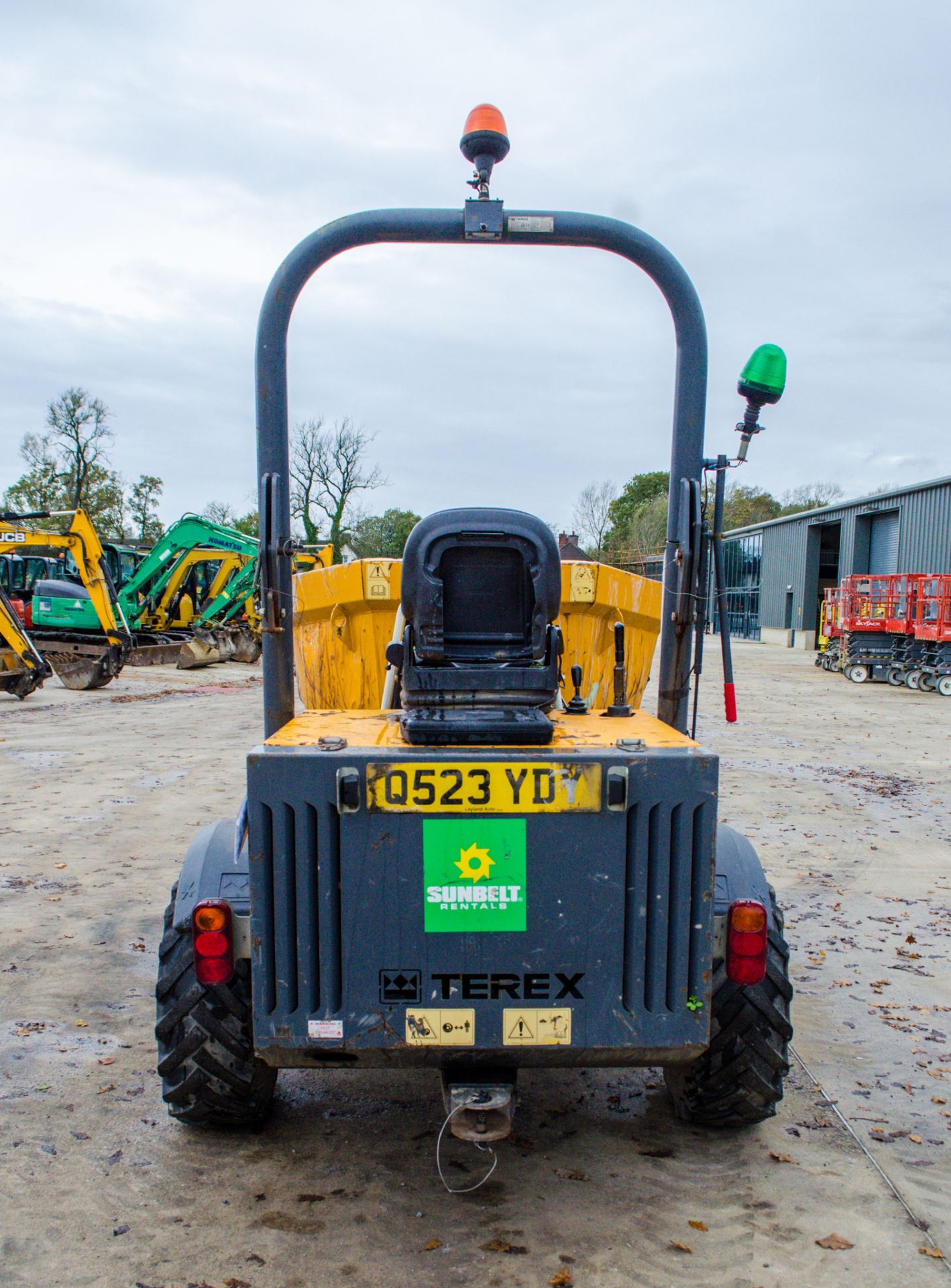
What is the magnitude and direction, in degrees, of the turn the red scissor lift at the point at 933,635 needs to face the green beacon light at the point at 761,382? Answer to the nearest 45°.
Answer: approximately 45° to its left

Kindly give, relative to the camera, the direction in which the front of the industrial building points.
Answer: facing the viewer and to the left of the viewer

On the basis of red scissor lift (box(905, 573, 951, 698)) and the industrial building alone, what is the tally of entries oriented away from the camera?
0

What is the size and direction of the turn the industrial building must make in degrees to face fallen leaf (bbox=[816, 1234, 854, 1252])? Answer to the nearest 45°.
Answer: approximately 45° to its left

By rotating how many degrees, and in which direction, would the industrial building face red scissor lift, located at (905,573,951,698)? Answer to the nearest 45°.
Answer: approximately 45° to its left

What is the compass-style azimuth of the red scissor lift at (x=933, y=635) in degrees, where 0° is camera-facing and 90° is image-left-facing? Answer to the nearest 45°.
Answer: approximately 45°

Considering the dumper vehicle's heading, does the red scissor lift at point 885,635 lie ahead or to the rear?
ahead

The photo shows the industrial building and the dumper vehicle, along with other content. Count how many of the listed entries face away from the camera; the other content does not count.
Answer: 1

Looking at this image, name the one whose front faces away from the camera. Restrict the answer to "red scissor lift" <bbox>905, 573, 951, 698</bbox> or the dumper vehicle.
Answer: the dumper vehicle

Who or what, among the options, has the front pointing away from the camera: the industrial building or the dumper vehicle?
the dumper vehicle

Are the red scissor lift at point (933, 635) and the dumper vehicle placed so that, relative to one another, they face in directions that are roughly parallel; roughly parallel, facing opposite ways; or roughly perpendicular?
roughly perpendicular

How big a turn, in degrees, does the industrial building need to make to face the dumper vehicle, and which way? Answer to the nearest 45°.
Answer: approximately 45° to its left

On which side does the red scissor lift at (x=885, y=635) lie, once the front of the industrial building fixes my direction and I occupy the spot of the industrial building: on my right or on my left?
on my left

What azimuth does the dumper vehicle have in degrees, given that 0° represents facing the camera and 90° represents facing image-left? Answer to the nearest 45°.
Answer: approximately 180°

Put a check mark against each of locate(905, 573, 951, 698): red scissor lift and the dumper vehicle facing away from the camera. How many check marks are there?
1

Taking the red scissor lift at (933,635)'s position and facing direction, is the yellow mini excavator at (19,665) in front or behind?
in front

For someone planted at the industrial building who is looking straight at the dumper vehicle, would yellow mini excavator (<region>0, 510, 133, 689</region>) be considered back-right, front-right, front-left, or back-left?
front-right

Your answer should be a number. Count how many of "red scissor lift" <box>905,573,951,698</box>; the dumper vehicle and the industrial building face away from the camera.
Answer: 1
